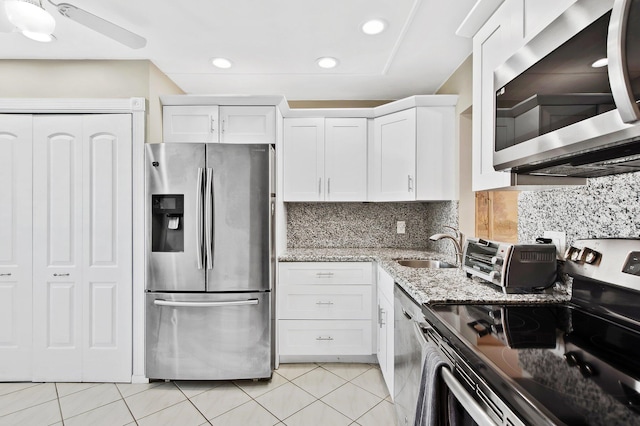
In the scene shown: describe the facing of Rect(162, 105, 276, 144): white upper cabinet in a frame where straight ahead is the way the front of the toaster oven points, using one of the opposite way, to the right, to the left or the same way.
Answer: to the left

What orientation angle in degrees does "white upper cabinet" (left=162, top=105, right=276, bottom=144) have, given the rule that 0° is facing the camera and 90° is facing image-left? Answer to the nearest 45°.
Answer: approximately 0°

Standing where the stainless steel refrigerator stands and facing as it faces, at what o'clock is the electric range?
The electric range is roughly at 11 o'clock from the stainless steel refrigerator.

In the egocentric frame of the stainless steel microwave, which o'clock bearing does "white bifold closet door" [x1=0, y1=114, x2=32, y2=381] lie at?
The white bifold closet door is roughly at 1 o'clock from the stainless steel microwave.

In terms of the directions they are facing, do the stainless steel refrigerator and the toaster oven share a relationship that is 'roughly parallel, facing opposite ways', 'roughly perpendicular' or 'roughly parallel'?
roughly perpendicular

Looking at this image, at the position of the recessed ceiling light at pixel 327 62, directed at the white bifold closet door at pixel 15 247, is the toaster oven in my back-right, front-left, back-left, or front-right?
back-left

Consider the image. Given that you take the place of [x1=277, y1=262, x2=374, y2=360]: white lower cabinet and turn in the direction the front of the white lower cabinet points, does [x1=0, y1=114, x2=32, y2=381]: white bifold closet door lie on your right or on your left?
on your right

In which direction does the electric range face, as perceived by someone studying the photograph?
facing the viewer and to the left of the viewer
